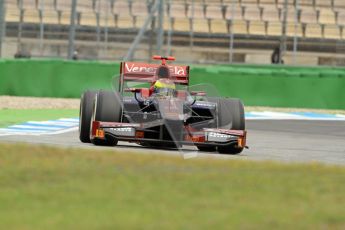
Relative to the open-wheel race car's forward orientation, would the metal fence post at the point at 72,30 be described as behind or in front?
behind

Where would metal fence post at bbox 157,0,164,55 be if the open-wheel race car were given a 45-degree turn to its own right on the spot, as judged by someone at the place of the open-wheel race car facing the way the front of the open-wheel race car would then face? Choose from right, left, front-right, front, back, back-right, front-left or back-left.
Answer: back-right

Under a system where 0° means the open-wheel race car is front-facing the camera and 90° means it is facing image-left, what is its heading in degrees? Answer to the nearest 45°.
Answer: approximately 0°

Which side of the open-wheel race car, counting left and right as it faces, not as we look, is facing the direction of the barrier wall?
back
